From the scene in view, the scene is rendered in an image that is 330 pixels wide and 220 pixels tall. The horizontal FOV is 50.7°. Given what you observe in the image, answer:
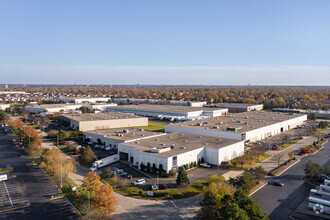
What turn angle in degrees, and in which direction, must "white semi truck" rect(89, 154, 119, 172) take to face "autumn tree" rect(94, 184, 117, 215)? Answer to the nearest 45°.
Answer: approximately 45° to its left

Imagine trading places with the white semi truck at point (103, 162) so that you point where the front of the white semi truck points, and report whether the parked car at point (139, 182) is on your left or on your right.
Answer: on your left

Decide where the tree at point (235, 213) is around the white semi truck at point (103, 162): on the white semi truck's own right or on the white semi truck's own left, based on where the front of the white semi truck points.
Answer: on the white semi truck's own left

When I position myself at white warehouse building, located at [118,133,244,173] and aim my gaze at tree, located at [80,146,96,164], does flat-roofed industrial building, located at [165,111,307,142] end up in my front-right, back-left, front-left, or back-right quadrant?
back-right

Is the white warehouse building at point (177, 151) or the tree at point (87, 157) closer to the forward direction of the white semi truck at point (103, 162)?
the tree

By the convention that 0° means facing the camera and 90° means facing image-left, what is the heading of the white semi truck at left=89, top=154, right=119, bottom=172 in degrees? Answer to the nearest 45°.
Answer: approximately 45°

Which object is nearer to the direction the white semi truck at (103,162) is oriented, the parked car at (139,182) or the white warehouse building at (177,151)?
the parked car

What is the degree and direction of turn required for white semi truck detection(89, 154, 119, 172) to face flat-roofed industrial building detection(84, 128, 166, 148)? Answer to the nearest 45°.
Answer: approximately 135° to its right

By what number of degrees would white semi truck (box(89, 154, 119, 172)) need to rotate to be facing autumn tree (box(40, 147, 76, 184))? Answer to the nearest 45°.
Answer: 0° — it already faces it
